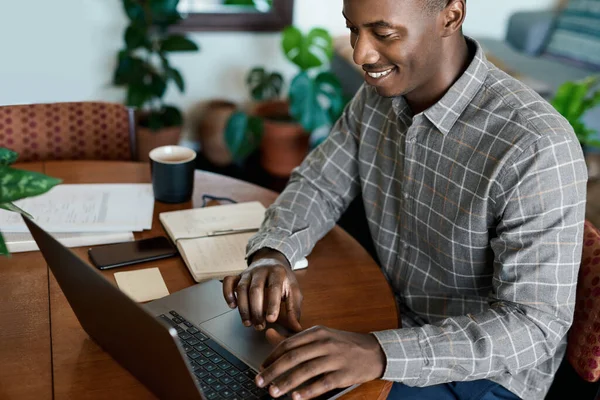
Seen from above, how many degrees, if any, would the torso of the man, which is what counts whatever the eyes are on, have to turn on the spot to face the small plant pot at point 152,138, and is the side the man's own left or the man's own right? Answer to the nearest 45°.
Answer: approximately 90° to the man's own right

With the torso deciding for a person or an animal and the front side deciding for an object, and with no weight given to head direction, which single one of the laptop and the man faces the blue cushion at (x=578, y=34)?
the laptop

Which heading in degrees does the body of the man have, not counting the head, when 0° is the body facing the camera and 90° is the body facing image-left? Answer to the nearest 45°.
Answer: approximately 45°

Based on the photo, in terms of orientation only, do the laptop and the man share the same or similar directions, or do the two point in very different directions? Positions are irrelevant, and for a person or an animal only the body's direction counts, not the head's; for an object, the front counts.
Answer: very different directions

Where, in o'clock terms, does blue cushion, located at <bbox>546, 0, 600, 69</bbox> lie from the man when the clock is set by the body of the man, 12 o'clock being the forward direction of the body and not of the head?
The blue cushion is roughly at 5 o'clock from the man.

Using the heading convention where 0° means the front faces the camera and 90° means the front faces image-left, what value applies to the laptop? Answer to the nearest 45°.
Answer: approximately 225°
